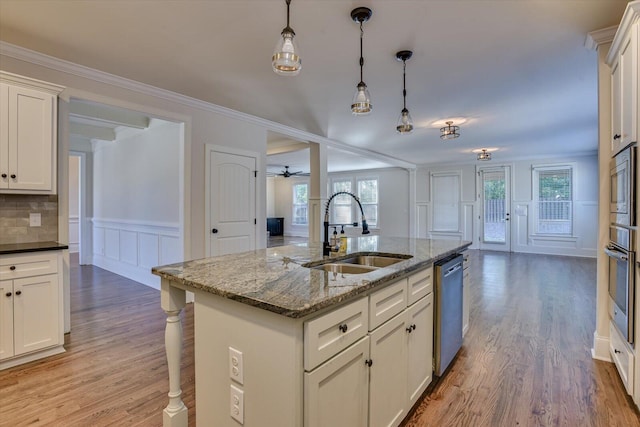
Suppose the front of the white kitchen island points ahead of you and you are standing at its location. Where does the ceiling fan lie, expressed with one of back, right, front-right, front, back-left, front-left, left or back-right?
back-left

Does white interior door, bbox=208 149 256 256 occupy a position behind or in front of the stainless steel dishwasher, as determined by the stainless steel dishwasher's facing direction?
behind

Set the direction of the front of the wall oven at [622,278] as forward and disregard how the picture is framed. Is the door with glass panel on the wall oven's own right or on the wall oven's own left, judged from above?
on the wall oven's own right

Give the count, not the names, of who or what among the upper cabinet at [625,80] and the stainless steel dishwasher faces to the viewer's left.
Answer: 1

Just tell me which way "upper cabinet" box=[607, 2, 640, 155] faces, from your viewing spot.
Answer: facing to the left of the viewer

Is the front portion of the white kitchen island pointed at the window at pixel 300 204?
no

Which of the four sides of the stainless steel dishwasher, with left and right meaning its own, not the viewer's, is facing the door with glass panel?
left

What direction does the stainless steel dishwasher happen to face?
to the viewer's right

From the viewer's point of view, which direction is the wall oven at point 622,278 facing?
to the viewer's left

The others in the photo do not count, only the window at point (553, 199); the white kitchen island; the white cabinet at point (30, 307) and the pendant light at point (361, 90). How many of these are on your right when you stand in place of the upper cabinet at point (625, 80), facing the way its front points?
1

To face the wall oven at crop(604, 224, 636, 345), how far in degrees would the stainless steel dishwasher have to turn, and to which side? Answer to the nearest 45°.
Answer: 0° — it already faces it

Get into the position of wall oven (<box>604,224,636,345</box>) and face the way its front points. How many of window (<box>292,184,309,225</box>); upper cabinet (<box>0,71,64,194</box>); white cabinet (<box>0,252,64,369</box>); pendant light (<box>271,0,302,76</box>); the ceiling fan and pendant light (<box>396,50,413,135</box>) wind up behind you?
0

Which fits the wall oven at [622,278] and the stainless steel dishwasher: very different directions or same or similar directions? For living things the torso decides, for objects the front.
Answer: very different directions

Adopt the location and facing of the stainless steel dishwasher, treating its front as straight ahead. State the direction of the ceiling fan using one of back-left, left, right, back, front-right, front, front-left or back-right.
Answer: back-left

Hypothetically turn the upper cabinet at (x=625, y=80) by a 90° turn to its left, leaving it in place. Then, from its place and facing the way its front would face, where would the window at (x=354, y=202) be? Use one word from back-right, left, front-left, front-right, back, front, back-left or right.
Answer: back-right

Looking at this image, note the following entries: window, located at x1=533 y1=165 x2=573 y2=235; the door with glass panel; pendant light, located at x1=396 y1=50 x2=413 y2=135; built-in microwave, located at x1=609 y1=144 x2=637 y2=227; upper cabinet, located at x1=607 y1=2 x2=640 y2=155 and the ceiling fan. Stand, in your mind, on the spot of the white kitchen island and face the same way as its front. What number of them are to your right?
0

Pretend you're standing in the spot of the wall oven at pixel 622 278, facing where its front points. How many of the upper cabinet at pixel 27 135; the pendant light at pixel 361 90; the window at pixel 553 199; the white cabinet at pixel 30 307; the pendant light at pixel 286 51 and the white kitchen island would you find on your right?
1

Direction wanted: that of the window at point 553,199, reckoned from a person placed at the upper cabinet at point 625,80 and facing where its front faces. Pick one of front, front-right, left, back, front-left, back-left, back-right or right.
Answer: right

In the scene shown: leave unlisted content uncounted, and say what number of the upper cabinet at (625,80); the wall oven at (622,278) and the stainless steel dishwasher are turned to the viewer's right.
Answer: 1
